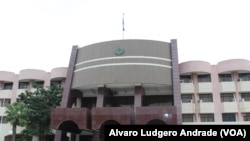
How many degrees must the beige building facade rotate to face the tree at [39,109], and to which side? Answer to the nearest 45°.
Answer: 0° — it already faces it

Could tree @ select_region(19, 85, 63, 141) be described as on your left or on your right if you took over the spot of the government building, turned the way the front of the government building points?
on your right

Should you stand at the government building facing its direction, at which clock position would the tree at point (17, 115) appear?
The tree is roughly at 3 o'clock from the government building.

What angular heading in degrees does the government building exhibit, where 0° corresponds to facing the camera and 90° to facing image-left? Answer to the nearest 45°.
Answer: approximately 0°
